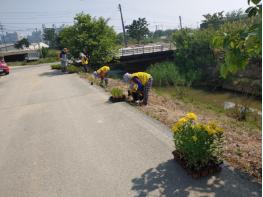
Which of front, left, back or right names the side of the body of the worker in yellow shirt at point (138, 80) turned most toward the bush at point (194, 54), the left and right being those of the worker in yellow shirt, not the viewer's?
right

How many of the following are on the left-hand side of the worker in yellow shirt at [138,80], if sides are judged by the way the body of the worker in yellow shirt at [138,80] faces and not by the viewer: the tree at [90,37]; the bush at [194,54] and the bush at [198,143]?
1

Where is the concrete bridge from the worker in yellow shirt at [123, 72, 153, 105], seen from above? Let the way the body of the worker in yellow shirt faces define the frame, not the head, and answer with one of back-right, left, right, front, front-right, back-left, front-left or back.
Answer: right

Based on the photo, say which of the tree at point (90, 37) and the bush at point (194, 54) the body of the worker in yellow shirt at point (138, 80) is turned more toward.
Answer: the tree

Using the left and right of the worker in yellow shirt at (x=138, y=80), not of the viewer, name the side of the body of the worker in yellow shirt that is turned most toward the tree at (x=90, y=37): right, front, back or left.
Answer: right

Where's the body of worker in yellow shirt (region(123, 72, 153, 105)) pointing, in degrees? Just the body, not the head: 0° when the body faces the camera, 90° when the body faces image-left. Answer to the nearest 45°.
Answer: approximately 90°

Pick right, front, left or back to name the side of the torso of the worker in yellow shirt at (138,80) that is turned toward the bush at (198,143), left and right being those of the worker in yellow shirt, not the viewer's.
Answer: left
